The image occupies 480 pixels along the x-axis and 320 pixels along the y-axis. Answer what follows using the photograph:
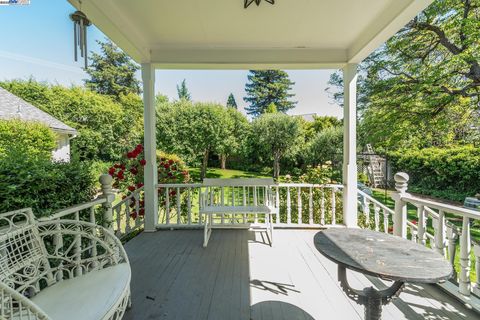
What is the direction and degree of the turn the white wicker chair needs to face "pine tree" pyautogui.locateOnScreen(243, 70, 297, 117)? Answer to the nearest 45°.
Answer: approximately 90° to its left

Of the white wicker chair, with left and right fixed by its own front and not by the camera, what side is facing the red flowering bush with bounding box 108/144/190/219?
left

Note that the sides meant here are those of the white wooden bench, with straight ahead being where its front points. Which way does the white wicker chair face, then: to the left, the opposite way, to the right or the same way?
to the left

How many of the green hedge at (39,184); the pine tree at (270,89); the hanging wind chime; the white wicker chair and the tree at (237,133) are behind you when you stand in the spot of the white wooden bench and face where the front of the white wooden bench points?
2

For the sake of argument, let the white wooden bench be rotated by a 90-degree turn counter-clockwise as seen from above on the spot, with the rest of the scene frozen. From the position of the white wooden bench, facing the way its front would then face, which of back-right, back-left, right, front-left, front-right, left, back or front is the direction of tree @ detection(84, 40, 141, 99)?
back-left

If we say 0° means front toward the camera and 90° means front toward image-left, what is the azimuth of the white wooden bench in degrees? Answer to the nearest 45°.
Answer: approximately 0°

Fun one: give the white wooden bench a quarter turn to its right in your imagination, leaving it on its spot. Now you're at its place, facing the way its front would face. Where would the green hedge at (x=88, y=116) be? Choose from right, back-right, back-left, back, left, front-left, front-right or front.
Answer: front-right

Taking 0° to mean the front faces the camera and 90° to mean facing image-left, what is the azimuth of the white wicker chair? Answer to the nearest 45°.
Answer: approximately 315°

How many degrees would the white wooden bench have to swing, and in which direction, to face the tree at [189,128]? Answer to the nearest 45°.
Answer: approximately 180°
